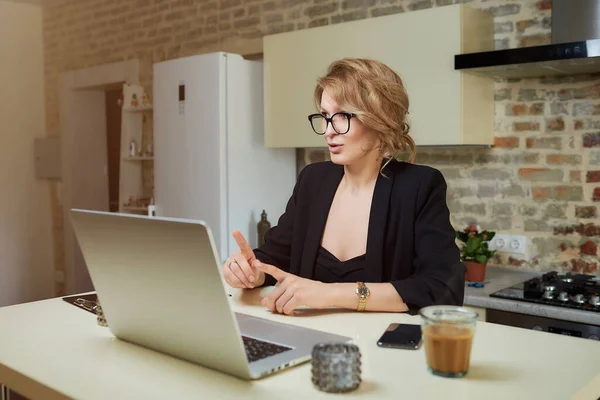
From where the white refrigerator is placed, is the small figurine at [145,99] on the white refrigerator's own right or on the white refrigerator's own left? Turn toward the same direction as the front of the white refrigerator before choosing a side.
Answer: on the white refrigerator's own right

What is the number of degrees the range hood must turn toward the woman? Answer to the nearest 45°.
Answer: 0° — it already faces them

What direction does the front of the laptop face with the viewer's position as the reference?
facing away from the viewer and to the right of the viewer

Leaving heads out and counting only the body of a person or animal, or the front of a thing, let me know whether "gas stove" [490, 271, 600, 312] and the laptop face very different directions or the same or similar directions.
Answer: very different directions

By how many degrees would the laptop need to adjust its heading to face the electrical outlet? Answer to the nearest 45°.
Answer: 0° — it already faces it

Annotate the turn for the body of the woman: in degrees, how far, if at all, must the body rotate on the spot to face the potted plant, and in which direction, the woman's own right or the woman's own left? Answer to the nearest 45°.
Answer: approximately 180°

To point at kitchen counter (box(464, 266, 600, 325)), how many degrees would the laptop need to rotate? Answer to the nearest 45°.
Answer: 0° — it already faces it

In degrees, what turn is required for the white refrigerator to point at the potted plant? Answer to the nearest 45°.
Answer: approximately 90° to its left

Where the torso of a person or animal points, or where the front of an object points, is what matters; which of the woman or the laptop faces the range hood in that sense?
the laptop
